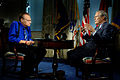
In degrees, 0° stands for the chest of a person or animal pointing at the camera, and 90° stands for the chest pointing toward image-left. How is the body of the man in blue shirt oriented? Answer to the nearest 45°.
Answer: approximately 315°
